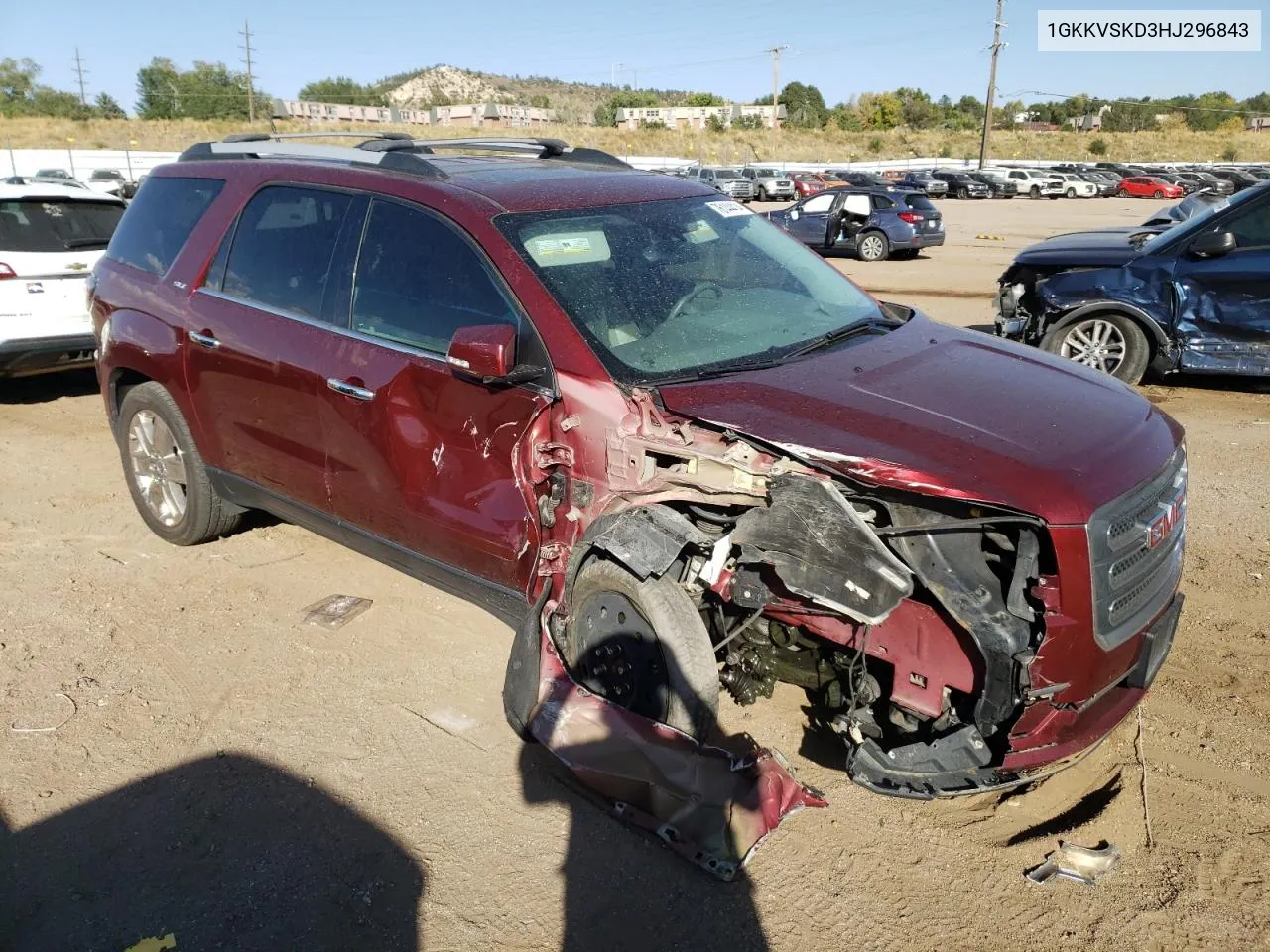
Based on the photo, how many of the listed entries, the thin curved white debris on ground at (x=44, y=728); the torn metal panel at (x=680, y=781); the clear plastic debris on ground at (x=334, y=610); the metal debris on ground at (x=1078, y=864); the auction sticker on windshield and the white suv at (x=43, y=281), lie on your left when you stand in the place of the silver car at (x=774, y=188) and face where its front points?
0

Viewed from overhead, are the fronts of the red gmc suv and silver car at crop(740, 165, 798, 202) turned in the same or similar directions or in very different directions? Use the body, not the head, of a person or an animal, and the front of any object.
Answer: same or similar directions

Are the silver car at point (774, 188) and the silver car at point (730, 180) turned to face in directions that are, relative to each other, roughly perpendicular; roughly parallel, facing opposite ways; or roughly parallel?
roughly parallel

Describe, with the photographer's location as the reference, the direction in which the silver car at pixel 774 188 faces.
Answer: facing the viewer and to the right of the viewer

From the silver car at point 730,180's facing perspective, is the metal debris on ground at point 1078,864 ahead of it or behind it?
ahead

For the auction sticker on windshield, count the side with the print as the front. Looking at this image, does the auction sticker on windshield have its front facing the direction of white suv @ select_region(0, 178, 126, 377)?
no

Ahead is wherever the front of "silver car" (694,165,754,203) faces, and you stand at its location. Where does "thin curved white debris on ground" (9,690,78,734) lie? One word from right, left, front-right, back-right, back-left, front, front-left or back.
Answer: front-right

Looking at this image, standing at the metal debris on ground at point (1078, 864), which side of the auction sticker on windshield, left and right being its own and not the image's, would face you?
front

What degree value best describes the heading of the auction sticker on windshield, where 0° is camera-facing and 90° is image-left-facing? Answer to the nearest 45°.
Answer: approximately 315°

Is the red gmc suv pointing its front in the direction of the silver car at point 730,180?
no

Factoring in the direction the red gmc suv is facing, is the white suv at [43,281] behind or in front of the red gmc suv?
behind

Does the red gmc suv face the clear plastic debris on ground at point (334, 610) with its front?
no

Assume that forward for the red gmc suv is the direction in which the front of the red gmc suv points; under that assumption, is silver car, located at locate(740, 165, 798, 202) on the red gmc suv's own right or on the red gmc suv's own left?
on the red gmc suv's own left

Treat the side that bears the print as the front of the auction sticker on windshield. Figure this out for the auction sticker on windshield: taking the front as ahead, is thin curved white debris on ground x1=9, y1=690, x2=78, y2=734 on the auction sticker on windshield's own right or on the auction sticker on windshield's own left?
on the auction sticker on windshield's own right

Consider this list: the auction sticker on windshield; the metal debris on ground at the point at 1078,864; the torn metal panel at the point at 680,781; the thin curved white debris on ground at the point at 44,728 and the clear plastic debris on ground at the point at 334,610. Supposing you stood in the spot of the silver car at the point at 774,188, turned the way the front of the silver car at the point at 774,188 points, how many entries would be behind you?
0

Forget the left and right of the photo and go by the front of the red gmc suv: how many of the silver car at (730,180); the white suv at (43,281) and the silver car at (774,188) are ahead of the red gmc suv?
0

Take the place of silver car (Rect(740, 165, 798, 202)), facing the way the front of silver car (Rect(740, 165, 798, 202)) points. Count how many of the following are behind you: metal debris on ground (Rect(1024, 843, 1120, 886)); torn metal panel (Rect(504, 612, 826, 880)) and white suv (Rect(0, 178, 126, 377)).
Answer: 0

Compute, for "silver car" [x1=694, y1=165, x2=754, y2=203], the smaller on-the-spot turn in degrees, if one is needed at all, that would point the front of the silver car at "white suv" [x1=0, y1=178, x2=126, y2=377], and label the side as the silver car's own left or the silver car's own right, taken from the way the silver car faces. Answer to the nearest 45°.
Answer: approximately 45° to the silver car's own right

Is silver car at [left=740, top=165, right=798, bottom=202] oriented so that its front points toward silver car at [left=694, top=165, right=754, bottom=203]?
no

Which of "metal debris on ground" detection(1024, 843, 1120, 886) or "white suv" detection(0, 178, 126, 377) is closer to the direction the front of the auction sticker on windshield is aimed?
the metal debris on ground
